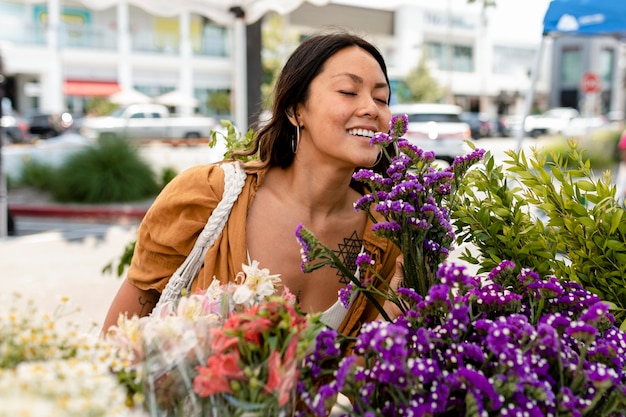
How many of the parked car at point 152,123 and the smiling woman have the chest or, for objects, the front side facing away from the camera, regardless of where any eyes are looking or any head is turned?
0

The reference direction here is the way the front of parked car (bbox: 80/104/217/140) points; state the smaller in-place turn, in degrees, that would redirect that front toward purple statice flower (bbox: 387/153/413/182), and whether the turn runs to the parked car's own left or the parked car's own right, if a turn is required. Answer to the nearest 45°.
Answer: approximately 90° to the parked car's own left

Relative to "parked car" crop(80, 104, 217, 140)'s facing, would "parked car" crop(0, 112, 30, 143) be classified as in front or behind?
in front

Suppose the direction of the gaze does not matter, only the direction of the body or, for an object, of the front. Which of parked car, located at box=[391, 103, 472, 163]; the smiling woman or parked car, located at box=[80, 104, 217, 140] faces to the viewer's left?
parked car, located at box=[80, 104, 217, 140]

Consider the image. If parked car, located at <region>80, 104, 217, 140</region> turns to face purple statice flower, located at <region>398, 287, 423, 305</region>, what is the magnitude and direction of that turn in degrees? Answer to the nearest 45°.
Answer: approximately 90° to its left

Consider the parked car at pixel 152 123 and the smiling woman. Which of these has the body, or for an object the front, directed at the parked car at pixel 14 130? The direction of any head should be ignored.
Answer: the parked car at pixel 152 123

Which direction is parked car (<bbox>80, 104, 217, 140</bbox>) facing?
to the viewer's left

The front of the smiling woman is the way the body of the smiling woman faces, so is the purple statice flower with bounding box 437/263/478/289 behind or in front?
in front

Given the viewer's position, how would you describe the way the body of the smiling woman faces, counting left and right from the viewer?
facing the viewer and to the right of the viewer

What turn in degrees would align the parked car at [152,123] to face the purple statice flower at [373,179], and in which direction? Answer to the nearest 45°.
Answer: approximately 90° to its left

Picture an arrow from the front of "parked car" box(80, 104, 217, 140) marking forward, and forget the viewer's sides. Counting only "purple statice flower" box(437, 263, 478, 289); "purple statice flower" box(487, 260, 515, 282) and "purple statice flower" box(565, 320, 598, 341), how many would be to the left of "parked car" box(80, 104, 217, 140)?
3
